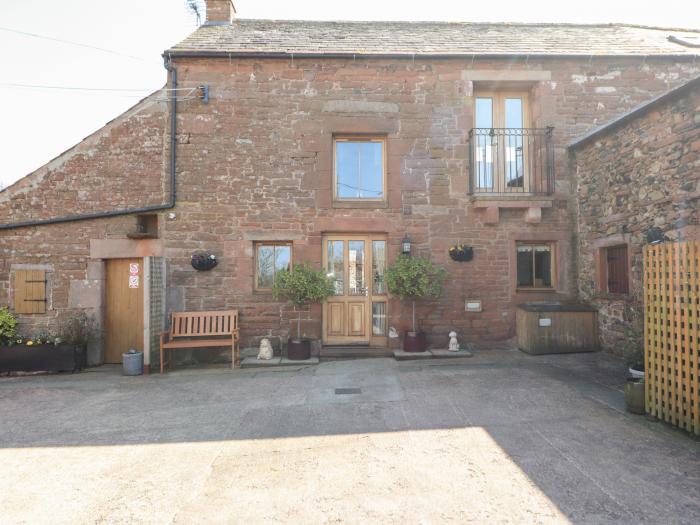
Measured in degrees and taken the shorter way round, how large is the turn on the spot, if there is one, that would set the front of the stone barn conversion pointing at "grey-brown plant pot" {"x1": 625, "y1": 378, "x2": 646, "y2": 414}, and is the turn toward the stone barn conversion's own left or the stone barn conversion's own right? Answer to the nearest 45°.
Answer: approximately 45° to the stone barn conversion's own left

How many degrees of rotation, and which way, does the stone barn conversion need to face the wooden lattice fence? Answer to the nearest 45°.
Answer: approximately 45° to its left

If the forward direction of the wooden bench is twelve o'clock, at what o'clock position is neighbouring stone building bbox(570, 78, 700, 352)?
The neighbouring stone building is roughly at 10 o'clock from the wooden bench.

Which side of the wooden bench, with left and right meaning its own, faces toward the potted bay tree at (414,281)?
left

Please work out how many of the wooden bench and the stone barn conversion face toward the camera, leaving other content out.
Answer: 2

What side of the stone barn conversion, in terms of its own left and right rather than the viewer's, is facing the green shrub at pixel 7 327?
right

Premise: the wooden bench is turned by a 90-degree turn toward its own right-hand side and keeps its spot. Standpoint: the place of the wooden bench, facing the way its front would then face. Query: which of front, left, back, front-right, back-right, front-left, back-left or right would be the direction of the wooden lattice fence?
back-left

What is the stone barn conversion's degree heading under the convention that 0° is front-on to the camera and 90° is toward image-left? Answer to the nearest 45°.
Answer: approximately 0°

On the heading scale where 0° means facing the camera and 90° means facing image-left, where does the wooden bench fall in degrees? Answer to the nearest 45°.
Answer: approximately 0°
